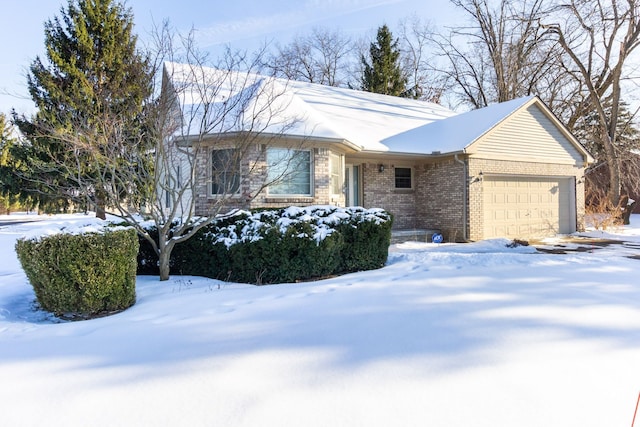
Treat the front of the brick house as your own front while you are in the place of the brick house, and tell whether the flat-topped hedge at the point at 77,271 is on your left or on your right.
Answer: on your right

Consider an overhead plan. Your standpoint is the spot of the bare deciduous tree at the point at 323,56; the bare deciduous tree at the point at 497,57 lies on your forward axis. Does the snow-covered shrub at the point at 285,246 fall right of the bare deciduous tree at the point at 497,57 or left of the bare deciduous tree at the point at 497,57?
right

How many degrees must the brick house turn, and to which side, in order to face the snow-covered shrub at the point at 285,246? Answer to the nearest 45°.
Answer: approximately 90° to its right

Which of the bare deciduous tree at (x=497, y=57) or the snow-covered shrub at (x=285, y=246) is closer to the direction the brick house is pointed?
the snow-covered shrub

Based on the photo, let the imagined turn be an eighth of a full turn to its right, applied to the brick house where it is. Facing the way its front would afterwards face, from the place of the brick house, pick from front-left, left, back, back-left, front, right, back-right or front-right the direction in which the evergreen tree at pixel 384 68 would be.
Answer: back

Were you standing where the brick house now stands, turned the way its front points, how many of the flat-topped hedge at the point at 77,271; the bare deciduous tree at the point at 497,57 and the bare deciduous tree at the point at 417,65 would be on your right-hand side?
1

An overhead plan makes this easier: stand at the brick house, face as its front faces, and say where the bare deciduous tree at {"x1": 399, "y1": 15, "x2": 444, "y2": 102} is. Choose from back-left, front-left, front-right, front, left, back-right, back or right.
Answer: back-left

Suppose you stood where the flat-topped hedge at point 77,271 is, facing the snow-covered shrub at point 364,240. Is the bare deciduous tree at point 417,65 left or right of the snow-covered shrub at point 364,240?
left

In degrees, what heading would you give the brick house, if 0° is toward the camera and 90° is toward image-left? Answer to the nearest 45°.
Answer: approximately 315°

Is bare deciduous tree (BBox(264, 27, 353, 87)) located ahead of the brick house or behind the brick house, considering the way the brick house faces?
behind
